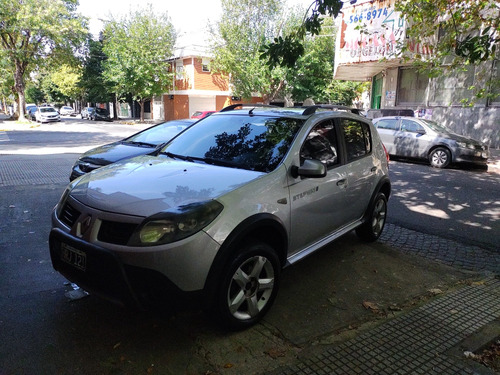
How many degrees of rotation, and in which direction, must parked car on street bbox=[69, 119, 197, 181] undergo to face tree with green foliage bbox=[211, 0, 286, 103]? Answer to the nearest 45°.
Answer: approximately 135° to its right

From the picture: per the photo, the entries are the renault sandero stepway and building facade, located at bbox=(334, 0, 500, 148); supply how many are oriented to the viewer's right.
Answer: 0

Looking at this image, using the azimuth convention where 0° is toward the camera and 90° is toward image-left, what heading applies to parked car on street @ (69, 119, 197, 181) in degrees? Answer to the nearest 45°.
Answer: approximately 45°

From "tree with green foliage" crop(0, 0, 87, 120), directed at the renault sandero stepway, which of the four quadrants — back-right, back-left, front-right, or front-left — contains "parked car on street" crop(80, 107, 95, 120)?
back-left

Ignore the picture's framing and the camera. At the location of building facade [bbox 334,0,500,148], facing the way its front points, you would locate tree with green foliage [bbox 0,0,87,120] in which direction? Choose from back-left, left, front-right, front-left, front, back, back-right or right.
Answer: front-right

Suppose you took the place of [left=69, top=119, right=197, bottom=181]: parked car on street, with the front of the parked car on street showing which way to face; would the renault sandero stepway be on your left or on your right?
on your left

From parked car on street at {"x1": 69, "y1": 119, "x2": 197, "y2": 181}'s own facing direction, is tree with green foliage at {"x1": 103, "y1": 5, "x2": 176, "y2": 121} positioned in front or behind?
behind

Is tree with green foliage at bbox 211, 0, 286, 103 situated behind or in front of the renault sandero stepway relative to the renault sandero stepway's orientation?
behind

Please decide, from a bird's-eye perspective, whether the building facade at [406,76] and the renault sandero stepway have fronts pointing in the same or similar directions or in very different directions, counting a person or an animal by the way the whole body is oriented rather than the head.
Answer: same or similar directions

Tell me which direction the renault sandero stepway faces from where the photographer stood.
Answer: facing the viewer and to the left of the viewer

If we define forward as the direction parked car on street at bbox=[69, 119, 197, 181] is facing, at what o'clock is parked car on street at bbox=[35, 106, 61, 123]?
parked car on street at bbox=[35, 106, 61, 123] is roughly at 4 o'clock from parked car on street at bbox=[69, 119, 197, 181].

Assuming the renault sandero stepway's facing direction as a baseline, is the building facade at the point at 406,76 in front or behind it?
behind

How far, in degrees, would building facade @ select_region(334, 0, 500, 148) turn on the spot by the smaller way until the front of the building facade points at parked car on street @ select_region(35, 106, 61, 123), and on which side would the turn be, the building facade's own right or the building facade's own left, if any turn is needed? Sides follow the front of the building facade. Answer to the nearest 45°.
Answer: approximately 45° to the building facade's own right

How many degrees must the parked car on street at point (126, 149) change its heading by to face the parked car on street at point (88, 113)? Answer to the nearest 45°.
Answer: approximately 135° to its right

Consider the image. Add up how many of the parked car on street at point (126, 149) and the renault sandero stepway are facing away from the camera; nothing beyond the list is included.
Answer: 0

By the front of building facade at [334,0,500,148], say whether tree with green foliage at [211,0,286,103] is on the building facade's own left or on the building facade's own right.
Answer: on the building facade's own right

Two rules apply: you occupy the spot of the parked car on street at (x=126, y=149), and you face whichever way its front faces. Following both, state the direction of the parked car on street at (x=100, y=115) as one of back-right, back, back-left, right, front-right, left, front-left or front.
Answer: back-right
